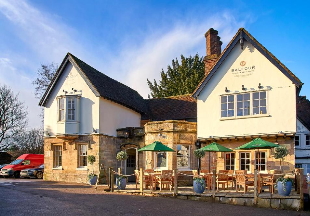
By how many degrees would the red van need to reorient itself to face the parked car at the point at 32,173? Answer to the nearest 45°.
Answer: approximately 45° to its left

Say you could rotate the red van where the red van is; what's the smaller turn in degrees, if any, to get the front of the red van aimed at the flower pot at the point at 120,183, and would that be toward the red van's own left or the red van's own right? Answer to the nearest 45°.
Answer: approximately 45° to the red van's own left

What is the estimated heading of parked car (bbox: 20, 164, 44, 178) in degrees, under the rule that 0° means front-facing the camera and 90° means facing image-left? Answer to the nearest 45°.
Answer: approximately 45°

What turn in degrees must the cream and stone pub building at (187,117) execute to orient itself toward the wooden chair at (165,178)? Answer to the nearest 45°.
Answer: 0° — it already faces it

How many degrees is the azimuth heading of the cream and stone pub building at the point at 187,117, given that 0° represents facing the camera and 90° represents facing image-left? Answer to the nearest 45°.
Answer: approximately 0°
